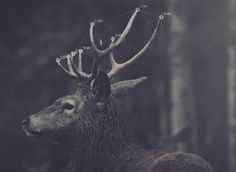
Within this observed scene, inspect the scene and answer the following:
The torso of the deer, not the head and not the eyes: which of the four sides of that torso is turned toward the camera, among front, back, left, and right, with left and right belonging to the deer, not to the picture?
left

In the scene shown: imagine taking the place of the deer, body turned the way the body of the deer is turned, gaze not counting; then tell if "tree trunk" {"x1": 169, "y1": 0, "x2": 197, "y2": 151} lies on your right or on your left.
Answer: on your right

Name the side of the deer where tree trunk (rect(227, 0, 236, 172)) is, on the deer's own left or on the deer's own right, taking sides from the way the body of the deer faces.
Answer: on the deer's own right
